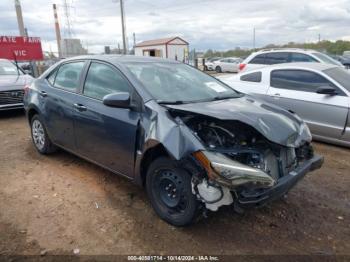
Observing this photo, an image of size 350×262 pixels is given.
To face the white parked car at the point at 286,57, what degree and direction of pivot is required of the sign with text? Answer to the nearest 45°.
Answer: approximately 45° to its left

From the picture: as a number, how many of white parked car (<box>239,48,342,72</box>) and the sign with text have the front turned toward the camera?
1

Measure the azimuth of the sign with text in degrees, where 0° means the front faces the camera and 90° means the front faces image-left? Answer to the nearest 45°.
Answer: approximately 0°

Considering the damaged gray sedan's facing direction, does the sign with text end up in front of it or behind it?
behind

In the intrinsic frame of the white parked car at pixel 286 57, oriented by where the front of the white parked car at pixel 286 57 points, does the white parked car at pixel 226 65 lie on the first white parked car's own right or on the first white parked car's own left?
on the first white parked car's own left

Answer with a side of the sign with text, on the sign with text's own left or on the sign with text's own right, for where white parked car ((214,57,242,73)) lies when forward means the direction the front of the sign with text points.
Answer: on the sign with text's own left

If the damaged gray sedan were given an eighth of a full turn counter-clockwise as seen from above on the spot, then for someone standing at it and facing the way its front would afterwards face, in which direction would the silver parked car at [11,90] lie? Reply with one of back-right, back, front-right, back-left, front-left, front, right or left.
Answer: back-left

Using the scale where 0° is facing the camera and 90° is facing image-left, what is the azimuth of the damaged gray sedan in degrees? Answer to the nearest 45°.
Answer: approximately 315°
